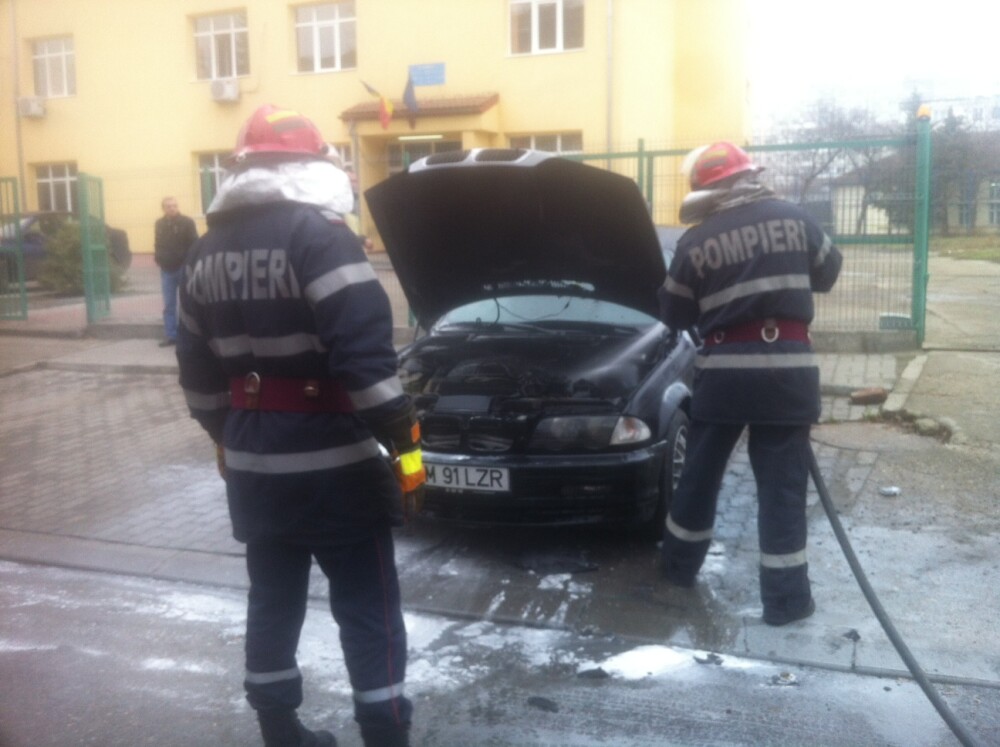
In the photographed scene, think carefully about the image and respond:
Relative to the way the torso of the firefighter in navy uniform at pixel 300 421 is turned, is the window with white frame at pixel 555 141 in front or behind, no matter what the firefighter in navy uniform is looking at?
in front

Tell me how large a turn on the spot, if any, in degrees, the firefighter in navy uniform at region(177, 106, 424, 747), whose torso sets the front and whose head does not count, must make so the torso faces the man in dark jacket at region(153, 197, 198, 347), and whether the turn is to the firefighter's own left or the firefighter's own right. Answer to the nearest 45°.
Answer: approximately 45° to the firefighter's own left

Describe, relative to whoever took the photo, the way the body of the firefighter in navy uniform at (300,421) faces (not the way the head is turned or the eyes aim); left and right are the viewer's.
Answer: facing away from the viewer and to the right of the viewer

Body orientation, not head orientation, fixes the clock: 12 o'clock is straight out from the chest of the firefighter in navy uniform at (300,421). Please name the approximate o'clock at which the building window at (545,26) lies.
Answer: The building window is roughly at 11 o'clock from the firefighter in navy uniform.

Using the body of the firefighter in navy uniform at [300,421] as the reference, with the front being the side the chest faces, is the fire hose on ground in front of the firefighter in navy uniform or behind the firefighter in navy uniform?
in front

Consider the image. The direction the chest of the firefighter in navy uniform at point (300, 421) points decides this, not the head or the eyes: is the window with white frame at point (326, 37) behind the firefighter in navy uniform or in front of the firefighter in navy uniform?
in front

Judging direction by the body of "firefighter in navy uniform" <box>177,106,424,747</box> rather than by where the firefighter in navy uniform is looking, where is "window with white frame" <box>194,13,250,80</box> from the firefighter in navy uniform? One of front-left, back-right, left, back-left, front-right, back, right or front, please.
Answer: front-left

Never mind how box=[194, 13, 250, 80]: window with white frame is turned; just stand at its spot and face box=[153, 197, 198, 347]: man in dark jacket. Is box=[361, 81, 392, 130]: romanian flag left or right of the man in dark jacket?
left

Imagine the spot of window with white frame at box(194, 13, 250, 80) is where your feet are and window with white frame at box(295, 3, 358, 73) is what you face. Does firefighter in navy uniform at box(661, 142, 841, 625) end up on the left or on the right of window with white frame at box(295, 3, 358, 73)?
right

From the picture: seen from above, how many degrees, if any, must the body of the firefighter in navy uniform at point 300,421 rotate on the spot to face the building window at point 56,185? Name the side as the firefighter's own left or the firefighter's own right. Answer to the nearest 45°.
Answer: approximately 45° to the firefighter's own left

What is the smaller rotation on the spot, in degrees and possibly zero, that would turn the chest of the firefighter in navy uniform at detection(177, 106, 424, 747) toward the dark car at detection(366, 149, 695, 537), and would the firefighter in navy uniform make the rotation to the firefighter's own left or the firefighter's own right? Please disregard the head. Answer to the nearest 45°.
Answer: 0° — they already face it
